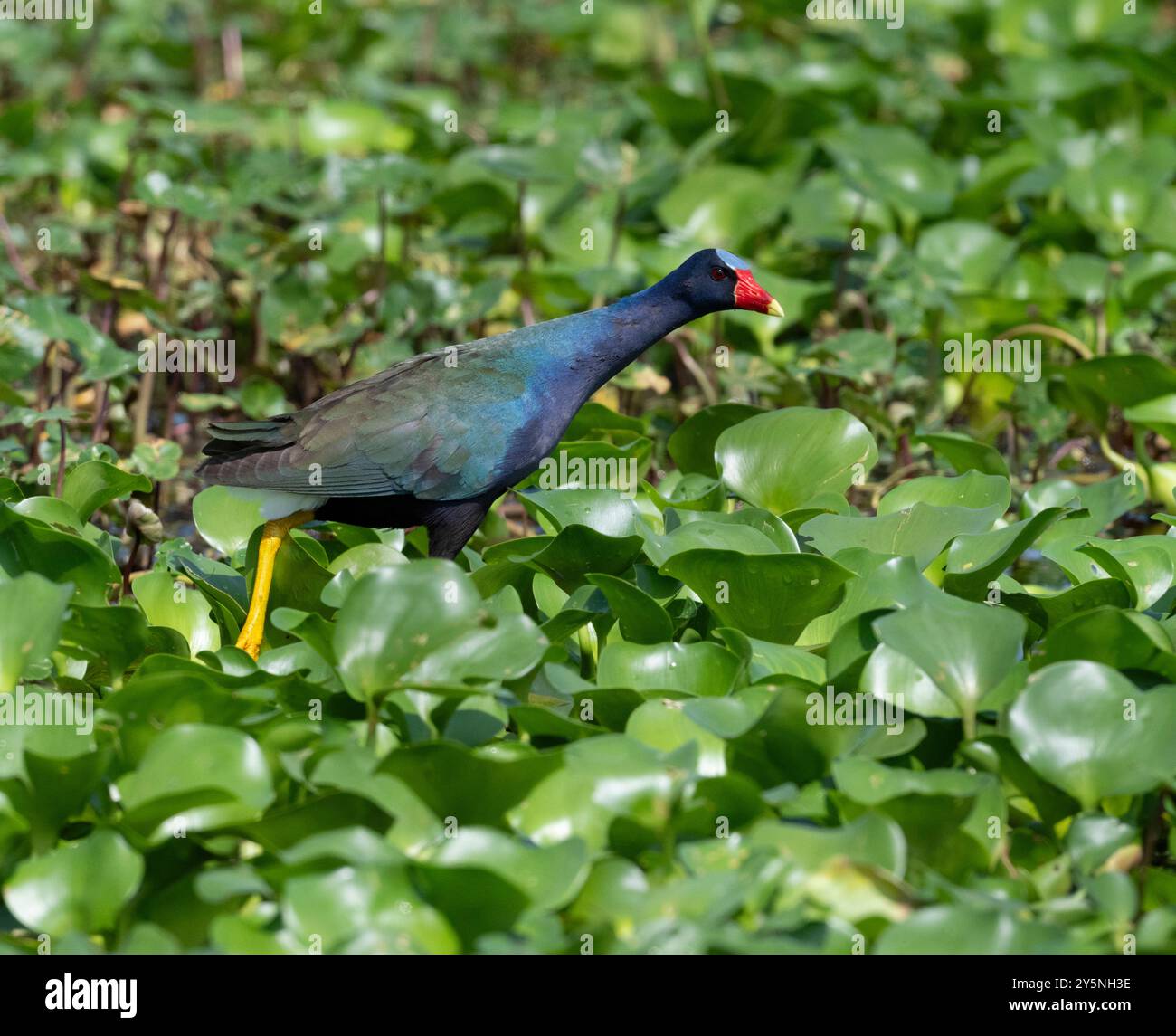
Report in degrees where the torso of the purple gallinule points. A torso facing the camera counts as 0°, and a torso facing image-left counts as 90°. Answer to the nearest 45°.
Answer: approximately 270°

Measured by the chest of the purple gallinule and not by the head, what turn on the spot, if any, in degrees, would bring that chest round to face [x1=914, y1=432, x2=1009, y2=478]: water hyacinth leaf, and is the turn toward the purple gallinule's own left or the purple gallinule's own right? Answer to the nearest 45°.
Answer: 0° — it already faces it

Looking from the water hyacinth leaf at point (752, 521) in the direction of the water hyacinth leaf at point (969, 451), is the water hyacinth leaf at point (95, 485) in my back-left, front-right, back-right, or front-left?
back-left
